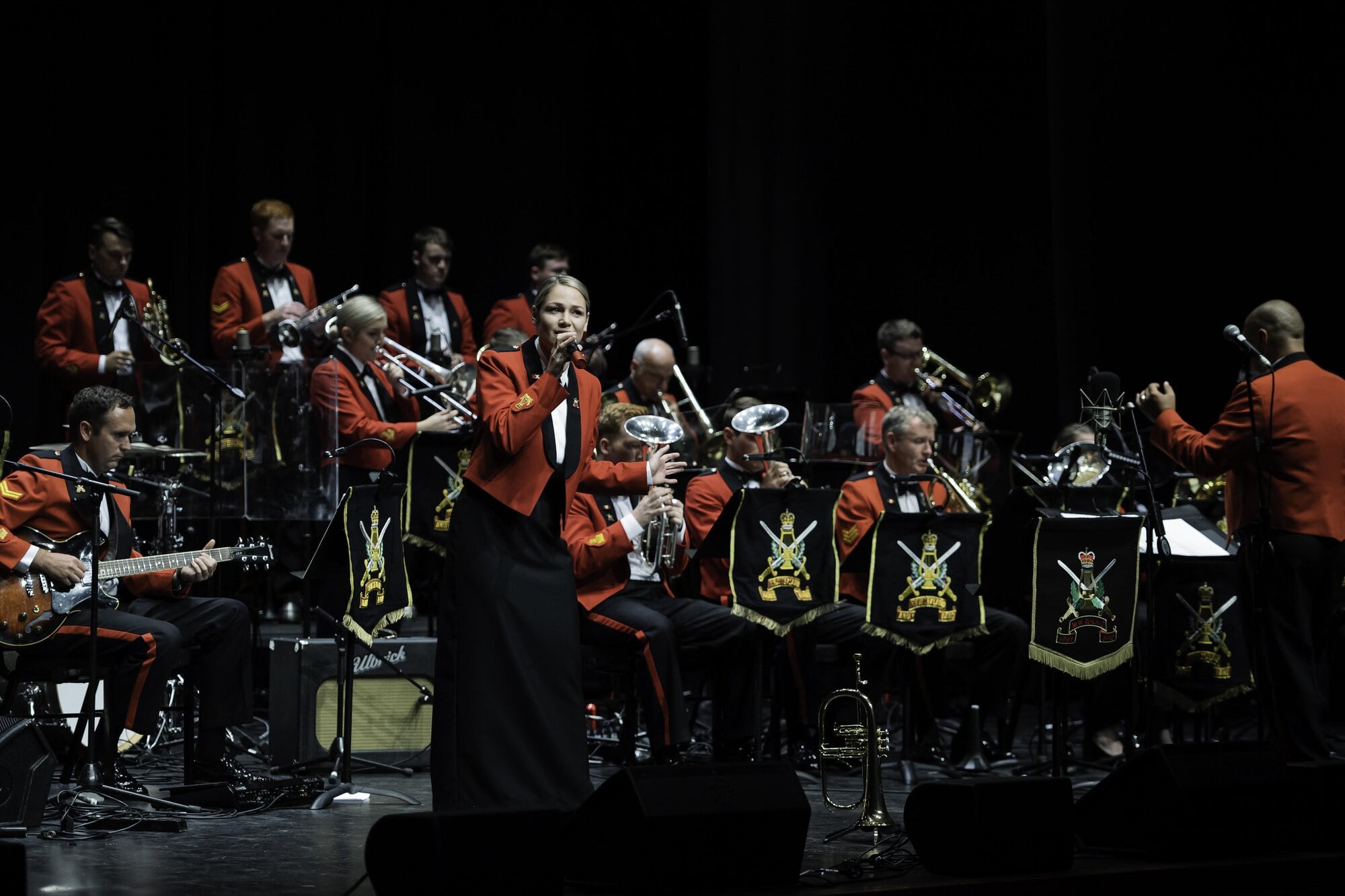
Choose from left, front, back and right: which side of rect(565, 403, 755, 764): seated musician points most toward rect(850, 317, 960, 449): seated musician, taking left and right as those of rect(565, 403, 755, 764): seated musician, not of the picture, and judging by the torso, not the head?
left

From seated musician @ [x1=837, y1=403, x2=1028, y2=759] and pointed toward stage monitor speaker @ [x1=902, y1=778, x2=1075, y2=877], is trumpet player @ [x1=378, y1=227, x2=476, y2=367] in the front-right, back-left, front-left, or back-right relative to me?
back-right

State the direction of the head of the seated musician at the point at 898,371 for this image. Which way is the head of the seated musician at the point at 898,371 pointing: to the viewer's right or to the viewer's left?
to the viewer's right

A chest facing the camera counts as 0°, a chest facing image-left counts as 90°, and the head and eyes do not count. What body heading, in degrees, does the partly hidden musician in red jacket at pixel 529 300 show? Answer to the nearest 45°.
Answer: approximately 315°

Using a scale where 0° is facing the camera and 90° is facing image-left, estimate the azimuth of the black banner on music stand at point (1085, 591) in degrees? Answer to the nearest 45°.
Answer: approximately 0°

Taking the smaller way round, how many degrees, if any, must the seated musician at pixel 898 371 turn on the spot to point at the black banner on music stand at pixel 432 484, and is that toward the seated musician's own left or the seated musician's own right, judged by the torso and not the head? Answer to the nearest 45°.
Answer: approximately 90° to the seated musician's own right

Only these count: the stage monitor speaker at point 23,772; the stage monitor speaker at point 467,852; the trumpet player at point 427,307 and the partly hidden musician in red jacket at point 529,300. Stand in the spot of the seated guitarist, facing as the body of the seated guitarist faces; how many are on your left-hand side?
2

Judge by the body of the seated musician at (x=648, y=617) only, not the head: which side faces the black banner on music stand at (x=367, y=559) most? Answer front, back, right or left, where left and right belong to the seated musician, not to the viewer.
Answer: right

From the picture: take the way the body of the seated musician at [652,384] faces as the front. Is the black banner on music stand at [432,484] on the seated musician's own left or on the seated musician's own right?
on the seated musician's own right
